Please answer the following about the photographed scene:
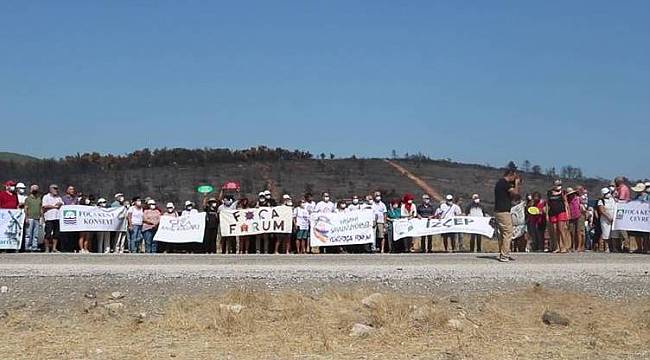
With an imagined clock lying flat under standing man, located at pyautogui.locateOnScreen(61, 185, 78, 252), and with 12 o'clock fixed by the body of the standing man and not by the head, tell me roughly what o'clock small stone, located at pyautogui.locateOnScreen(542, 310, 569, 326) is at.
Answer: The small stone is roughly at 11 o'clock from the standing man.

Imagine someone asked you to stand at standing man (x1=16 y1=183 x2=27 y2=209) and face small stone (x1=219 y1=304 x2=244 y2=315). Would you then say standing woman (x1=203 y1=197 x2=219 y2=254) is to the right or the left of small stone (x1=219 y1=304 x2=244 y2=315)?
left

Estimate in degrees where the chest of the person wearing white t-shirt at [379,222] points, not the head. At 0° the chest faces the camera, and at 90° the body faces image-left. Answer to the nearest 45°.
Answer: approximately 0°

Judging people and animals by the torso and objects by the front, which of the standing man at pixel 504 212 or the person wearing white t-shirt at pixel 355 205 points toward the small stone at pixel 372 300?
the person wearing white t-shirt

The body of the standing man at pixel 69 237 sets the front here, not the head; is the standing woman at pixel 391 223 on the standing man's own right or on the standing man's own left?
on the standing man's own left

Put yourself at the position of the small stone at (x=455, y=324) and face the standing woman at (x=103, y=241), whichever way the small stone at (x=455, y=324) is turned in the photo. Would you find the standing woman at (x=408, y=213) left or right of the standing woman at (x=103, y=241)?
right
